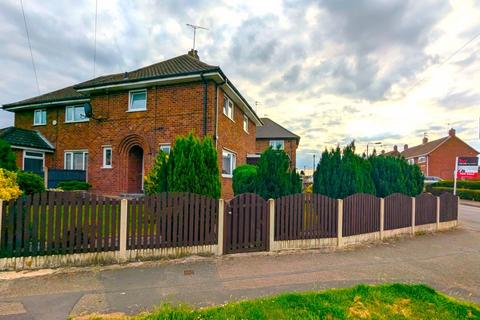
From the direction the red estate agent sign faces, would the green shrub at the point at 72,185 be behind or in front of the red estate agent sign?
in front

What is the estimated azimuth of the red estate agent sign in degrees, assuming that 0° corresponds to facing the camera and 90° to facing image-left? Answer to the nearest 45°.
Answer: approximately 0°

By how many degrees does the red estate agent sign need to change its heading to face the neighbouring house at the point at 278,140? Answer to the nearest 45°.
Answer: approximately 90° to its right

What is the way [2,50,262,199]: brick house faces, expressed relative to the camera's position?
facing the viewer and to the left of the viewer

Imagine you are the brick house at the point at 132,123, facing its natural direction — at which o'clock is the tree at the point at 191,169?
The tree is roughly at 10 o'clock from the brick house.

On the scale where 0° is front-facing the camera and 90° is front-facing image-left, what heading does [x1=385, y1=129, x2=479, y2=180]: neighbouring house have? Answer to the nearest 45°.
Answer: approximately 45°

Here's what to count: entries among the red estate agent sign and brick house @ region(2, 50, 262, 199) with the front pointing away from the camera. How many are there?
0

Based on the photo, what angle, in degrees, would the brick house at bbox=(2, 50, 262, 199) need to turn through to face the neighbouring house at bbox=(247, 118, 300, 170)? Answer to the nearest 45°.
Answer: approximately 180°

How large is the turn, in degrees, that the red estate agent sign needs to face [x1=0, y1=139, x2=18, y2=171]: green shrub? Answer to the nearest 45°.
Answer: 0° — it already faces it

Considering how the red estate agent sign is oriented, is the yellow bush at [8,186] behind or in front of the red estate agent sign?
in front
